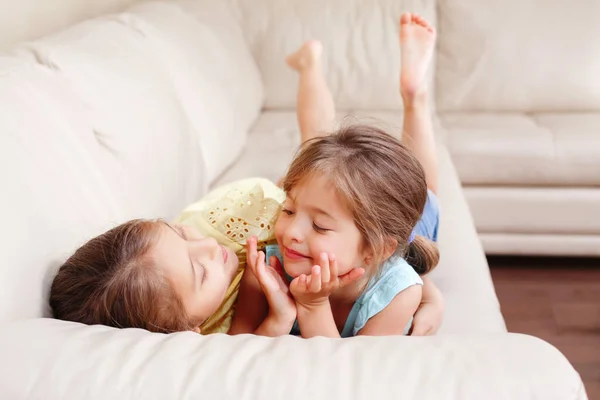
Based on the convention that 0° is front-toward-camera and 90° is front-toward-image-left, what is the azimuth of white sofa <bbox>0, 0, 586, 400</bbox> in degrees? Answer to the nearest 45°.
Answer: approximately 270°
